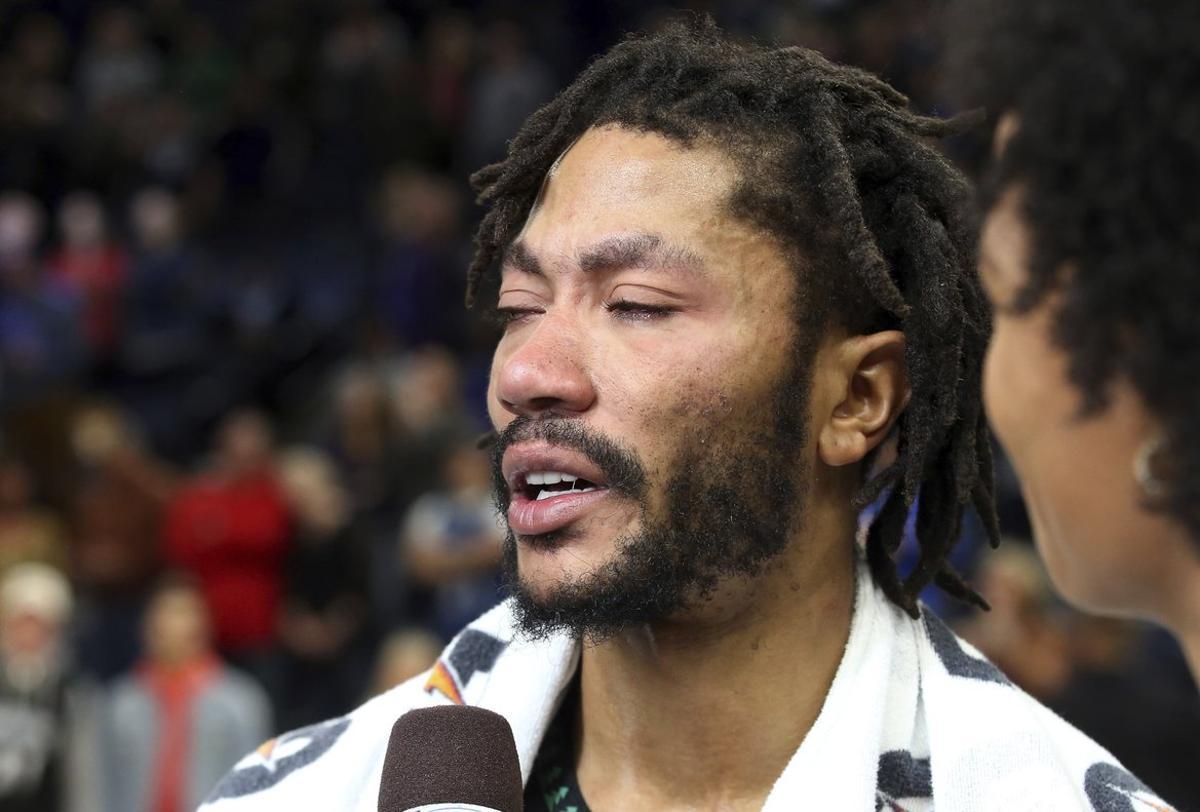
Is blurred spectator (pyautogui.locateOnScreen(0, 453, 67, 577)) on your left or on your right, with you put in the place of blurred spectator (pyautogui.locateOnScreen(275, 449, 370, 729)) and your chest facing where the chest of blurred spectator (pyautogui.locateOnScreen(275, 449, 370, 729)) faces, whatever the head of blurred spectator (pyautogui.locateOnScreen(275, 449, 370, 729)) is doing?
on your right

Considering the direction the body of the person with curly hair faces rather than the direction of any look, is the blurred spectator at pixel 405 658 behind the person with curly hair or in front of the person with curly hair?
in front

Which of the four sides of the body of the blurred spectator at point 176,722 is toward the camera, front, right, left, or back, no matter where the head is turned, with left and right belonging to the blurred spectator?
front

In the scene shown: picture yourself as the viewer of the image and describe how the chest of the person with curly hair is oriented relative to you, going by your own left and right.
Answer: facing away from the viewer and to the left of the viewer

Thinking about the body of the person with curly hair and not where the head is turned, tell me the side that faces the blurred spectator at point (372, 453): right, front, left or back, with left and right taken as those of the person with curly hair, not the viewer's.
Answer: front

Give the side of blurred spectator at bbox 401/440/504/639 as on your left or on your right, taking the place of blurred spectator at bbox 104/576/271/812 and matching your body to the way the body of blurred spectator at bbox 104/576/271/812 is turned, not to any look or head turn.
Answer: on your left

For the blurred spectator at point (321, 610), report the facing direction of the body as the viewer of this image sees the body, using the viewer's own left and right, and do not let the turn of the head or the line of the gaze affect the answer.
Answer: facing the viewer and to the left of the viewer

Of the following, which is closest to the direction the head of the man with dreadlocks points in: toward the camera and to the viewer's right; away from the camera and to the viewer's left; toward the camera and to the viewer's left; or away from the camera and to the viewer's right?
toward the camera and to the viewer's left

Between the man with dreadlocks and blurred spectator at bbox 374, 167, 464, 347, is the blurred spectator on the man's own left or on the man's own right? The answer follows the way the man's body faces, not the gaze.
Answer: on the man's own right

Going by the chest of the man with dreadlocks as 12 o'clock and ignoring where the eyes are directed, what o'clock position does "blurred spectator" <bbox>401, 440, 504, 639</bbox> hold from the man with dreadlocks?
The blurred spectator is roughly at 4 o'clock from the man with dreadlocks.

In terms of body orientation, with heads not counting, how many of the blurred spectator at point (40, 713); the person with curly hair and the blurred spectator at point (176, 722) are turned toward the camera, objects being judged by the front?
2

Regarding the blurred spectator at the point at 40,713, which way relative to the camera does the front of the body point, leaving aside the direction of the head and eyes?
toward the camera
